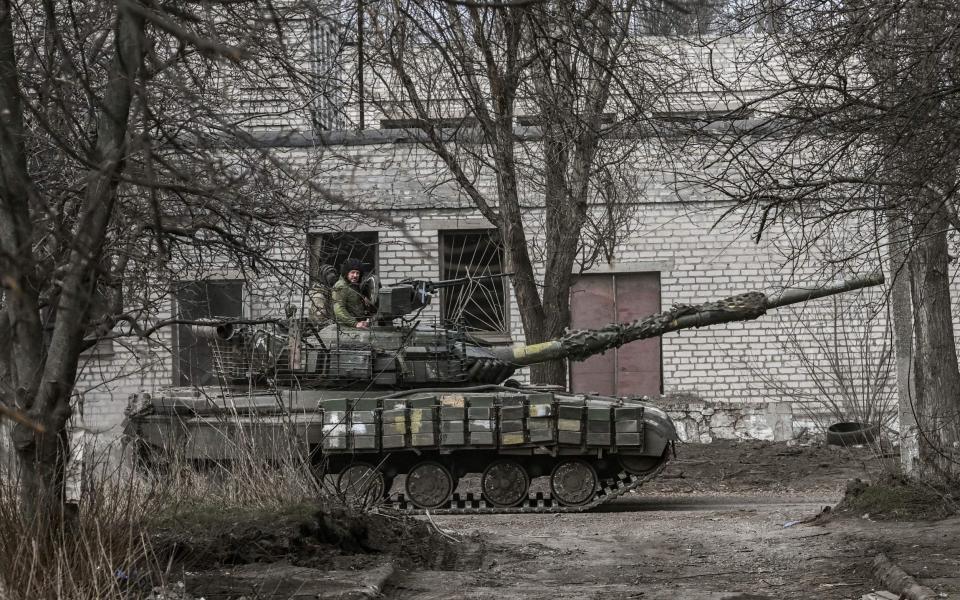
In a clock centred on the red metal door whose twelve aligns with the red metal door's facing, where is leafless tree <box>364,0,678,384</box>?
The leafless tree is roughly at 12 o'clock from the red metal door.

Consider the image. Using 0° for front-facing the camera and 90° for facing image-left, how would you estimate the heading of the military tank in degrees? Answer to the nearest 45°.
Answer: approximately 270°

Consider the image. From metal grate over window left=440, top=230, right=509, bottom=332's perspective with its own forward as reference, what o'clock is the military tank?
The military tank is roughly at 12 o'clock from the metal grate over window.

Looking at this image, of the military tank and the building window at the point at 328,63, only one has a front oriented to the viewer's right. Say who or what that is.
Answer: the military tank

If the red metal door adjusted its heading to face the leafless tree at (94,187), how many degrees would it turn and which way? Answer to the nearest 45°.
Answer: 0° — it already faces it

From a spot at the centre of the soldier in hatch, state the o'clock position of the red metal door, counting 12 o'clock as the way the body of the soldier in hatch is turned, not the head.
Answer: The red metal door is roughly at 9 o'clock from the soldier in hatch.

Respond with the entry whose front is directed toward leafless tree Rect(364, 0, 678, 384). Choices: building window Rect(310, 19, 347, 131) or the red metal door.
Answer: the red metal door

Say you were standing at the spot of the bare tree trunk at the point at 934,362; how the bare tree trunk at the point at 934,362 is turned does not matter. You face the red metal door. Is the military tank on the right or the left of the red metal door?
left

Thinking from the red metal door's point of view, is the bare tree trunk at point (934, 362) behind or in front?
in front
